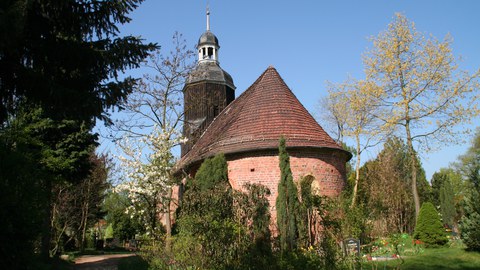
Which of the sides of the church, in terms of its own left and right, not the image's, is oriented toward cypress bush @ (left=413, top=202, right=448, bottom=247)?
right

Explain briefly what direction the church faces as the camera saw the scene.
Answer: facing away from the viewer and to the left of the viewer

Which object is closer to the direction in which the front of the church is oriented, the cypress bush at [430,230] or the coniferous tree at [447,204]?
the coniferous tree

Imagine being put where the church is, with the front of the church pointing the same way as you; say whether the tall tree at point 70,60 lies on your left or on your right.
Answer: on your left

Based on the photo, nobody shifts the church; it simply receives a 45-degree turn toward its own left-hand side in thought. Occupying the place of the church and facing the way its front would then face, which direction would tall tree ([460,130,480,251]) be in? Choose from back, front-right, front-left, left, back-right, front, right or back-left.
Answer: back

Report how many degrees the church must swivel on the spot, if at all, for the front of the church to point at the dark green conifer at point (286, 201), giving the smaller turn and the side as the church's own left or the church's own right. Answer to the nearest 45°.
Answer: approximately 135° to the church's own left

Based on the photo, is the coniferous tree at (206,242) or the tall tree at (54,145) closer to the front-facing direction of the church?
the tall tree
